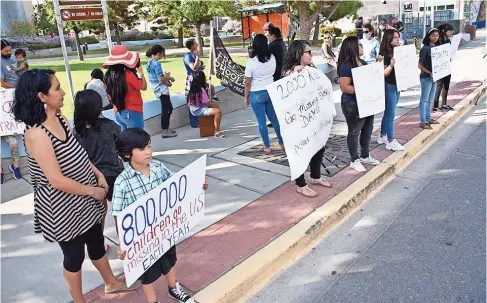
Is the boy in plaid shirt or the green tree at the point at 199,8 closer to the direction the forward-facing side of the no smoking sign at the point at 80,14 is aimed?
the boy in plaid shirt

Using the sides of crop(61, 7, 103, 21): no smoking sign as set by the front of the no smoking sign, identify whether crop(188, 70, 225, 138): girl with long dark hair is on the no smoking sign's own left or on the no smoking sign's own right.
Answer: on the no smoking sign's own left

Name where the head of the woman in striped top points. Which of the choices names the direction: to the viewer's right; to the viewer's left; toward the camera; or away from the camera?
to the viewer's right

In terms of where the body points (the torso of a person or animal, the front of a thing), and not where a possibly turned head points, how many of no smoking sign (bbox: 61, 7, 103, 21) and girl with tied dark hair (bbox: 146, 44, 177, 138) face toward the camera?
1

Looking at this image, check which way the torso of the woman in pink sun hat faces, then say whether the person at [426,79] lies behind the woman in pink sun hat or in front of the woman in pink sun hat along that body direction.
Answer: in front

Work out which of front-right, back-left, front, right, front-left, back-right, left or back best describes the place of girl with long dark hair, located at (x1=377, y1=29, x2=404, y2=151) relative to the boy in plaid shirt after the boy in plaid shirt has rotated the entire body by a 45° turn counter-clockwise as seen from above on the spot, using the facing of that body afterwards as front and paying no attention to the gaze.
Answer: front-left

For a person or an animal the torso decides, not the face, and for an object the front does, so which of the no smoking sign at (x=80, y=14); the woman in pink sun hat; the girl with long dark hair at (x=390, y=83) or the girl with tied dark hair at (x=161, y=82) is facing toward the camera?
the no smoking sign

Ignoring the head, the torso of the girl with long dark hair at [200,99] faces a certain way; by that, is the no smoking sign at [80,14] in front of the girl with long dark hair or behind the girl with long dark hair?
behind

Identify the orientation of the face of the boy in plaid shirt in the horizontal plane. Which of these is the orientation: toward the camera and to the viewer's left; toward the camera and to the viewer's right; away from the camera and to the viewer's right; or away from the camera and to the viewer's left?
toward the camera and to the viewer's right

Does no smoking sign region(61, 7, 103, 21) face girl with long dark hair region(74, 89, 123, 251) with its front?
yes

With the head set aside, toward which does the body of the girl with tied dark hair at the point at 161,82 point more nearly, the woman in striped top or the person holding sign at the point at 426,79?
the person holding sign

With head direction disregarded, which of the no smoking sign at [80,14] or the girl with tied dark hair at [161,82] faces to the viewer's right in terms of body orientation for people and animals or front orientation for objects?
the girl with tied dark hair

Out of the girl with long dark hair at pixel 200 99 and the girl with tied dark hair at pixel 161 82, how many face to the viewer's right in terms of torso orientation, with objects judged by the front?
2

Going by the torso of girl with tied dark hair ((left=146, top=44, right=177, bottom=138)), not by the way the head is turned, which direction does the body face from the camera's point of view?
to the viewer's right

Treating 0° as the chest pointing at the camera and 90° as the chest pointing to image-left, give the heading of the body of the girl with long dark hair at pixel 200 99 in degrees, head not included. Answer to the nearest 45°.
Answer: approximately 270°

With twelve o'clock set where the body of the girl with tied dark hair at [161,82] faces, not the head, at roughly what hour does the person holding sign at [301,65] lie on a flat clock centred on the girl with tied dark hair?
The person holding sign is roughly at 2 o'clock from the girl with tied dark hair.
